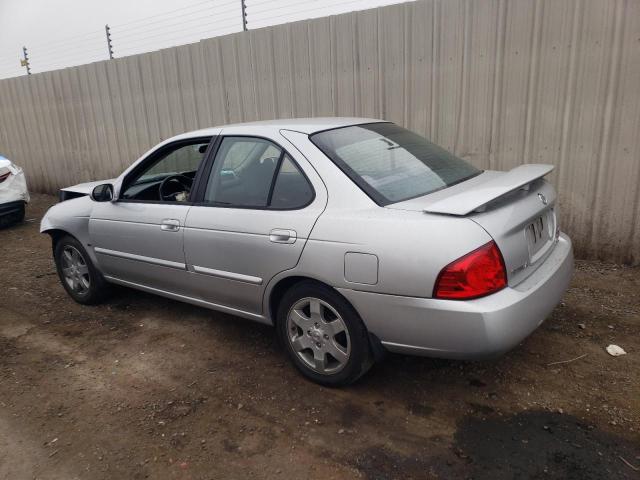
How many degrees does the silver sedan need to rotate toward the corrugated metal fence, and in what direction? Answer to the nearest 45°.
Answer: approximately 90° to its right

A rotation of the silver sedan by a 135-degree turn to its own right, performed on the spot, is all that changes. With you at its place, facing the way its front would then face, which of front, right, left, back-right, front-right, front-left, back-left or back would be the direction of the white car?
back-left

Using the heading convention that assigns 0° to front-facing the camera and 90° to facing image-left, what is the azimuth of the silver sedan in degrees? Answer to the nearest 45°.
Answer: approximately 135°
